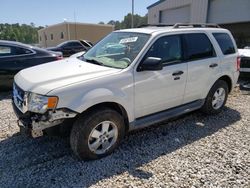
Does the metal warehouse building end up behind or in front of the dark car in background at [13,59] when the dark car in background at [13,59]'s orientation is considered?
behind

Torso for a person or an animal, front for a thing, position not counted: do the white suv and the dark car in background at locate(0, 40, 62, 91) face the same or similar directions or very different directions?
same or similar directions

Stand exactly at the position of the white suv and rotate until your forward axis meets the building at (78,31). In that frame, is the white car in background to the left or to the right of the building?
right

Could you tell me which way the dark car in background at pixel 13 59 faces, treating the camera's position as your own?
facing to the left of the viewer

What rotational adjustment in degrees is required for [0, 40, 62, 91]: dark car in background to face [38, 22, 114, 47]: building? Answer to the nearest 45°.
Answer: approximately 90° to its right

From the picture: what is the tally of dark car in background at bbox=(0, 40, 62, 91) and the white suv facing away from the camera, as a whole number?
0

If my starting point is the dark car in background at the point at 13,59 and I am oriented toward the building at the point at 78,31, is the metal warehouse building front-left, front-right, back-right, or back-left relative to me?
front-right

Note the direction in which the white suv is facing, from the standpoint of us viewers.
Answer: facing the viewer and to the left of the viewer

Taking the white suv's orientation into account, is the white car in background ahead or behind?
behind

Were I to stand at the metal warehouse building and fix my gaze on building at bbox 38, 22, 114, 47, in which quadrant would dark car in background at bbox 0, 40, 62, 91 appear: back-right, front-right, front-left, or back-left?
back-left

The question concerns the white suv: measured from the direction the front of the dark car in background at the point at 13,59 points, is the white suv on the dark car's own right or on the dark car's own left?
on the dark car's own left

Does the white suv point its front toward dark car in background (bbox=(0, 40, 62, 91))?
no

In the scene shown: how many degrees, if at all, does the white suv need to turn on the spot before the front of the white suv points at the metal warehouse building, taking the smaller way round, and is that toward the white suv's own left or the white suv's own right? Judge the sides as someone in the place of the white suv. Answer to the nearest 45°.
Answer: approximately 135° to the white suv's own right

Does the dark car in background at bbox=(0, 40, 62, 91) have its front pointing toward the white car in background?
no
